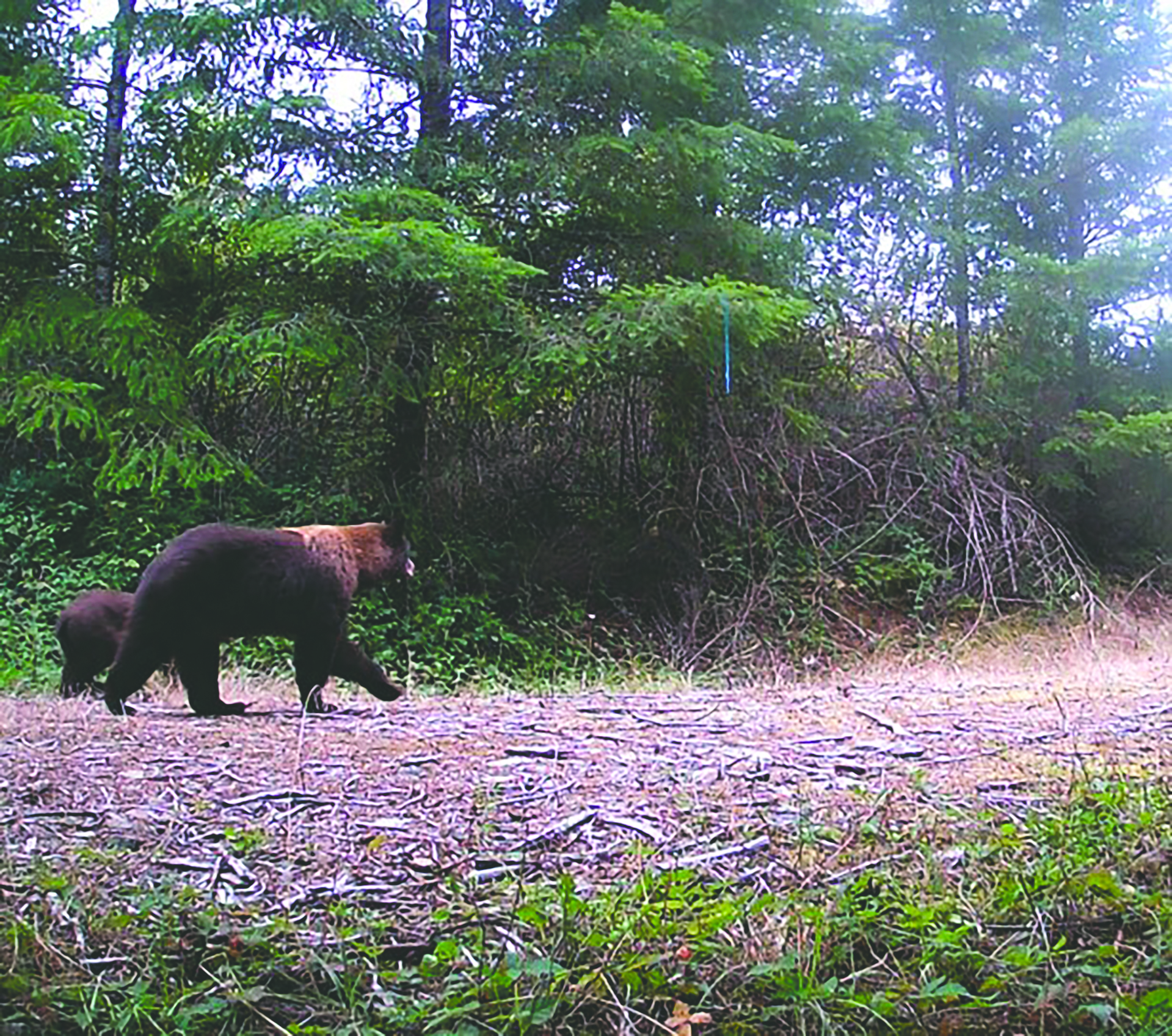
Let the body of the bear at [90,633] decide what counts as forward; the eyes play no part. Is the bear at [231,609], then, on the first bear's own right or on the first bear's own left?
on the first bear's own right

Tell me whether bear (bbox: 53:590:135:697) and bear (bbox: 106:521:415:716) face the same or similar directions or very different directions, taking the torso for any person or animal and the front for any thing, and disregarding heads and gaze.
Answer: same or similar directions

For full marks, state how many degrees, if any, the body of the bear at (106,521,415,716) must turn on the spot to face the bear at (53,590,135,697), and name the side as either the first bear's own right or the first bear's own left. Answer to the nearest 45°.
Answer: approximately 135° to the first bear's own left

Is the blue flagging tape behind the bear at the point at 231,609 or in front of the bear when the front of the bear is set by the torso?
in front

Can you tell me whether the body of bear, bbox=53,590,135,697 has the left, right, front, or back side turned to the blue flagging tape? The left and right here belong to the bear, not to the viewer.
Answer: front

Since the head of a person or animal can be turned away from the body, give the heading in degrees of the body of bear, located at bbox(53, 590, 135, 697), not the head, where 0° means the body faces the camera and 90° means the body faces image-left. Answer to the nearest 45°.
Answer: approximately 270°

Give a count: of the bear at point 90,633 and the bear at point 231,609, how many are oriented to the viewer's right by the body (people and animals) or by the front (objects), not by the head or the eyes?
2

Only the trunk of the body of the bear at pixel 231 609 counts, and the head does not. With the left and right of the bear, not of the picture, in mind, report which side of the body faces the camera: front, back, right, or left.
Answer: right

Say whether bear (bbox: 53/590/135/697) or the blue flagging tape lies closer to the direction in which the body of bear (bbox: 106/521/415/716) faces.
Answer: the blue flagging tape
